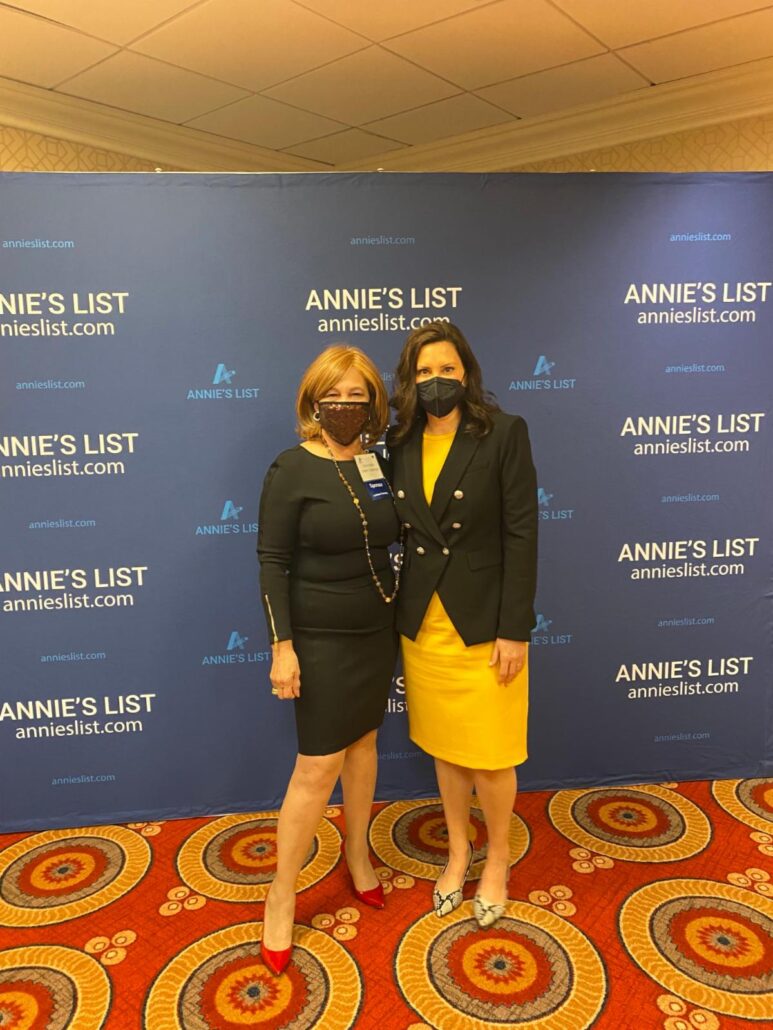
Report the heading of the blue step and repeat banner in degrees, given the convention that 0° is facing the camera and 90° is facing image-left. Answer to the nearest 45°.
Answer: approximately 0°

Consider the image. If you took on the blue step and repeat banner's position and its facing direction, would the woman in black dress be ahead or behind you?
ahead

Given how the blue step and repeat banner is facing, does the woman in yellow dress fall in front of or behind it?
in front
